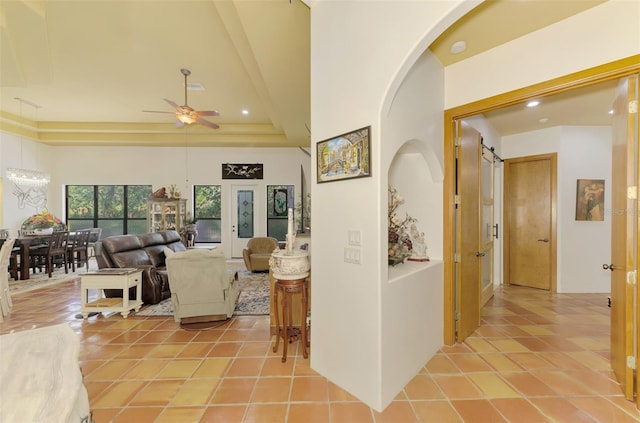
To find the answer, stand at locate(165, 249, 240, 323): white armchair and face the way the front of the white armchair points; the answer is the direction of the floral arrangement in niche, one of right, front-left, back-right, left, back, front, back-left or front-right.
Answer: back-right

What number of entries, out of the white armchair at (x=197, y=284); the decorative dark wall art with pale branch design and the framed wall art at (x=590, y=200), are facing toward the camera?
2

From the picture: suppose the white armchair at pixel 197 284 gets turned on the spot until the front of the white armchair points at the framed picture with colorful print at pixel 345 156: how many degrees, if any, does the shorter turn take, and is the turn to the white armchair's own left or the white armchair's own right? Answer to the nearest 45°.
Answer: approximately 135° to the white armchair's own right

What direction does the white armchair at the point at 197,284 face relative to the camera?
away from the camera

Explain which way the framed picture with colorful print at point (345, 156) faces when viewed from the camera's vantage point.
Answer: facing the viewer and to the left of the viewer

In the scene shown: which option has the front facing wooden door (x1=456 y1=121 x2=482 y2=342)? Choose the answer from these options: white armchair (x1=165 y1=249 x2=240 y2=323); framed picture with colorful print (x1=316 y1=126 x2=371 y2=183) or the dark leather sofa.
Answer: the dark leather sofa

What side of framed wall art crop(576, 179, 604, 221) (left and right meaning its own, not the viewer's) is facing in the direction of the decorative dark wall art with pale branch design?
right

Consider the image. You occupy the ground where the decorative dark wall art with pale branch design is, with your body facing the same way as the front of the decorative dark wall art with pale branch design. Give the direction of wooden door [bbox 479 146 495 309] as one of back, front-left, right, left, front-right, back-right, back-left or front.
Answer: front-left

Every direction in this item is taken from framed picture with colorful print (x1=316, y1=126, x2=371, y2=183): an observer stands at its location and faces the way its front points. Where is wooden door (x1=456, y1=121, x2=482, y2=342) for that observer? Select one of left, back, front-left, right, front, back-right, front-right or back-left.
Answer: back

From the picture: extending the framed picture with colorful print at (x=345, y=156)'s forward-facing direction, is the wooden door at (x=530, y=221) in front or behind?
behind

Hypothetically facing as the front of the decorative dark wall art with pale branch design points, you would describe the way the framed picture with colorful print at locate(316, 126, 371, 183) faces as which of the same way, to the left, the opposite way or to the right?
to the right

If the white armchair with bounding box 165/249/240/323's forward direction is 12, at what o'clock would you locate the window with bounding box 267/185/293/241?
The window is roughly at 1 o'clock from the white armchair.

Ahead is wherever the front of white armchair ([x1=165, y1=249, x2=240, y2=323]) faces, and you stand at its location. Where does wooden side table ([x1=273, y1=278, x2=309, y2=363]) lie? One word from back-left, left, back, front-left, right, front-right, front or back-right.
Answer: back-right

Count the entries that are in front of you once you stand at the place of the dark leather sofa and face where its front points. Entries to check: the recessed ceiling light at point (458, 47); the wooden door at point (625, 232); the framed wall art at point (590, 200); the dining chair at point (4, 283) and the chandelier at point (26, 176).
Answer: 3

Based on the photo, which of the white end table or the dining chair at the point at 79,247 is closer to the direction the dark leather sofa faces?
the white end table

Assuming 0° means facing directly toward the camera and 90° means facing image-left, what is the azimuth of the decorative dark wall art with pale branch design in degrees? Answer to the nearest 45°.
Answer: approximately 0°

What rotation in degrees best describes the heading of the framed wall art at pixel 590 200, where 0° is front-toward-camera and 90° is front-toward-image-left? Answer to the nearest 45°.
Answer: approximately 0°

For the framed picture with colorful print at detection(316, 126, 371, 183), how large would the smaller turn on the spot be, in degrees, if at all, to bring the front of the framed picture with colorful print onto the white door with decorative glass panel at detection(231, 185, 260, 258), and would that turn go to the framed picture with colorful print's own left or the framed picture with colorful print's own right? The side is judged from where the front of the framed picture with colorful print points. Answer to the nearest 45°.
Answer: approximately 90° to the framed picture with colorful print's own right
